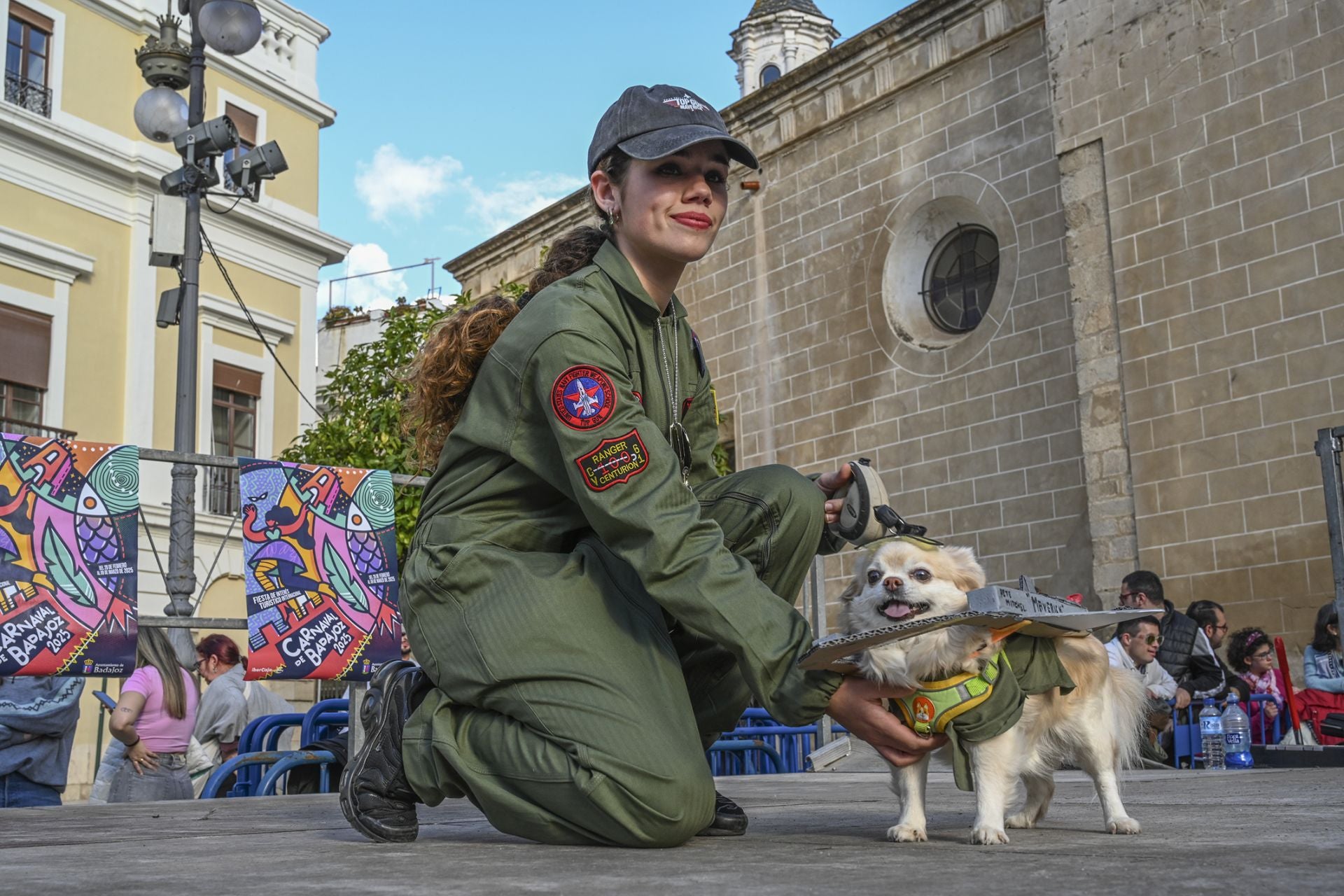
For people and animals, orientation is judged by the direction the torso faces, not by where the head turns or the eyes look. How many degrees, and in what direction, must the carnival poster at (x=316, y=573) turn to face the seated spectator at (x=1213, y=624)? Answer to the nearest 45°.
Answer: approximately 90° to its left

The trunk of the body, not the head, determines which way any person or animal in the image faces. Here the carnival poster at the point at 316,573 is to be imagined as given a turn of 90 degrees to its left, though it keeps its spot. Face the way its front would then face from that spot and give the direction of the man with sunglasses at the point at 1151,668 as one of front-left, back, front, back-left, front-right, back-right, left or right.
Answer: front

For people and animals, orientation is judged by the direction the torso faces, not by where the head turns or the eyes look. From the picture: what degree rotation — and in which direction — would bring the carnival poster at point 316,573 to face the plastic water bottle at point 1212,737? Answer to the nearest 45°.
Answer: approximately 90° to its left

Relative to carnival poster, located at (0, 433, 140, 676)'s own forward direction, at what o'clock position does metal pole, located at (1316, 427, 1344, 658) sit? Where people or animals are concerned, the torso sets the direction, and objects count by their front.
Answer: The metal pole is roughly at 9 o'clock from the carnival poster.

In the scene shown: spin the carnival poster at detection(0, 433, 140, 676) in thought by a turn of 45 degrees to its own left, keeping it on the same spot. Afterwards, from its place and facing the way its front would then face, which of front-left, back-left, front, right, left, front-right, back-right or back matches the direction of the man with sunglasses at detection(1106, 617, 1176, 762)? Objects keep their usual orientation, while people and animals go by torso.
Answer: front-left

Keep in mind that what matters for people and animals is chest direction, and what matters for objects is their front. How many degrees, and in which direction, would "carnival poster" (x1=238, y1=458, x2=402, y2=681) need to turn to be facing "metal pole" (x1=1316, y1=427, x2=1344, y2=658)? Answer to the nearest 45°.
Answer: approximately 90° to its left
